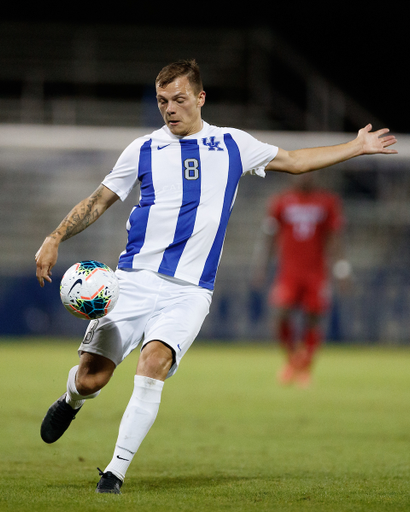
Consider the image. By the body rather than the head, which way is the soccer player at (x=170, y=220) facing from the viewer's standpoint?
toward the camera

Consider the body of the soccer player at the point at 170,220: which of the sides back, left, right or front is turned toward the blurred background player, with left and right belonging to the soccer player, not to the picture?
back

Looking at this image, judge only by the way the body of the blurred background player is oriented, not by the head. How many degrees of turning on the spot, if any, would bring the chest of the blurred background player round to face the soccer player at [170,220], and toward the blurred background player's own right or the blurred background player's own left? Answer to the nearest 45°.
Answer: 0° — they already face them

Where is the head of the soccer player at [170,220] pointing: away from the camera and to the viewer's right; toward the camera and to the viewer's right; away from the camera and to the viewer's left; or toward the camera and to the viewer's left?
toward the camera and to the viewer's left

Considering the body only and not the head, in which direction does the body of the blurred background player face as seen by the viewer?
toward the camera

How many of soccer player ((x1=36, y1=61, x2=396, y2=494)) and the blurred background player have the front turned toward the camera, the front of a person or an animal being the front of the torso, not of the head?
2

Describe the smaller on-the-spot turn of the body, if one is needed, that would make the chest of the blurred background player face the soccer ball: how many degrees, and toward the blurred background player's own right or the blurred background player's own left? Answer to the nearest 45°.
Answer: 0° — they already face it

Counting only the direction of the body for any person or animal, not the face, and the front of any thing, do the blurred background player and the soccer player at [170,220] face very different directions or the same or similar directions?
same or similar directions
